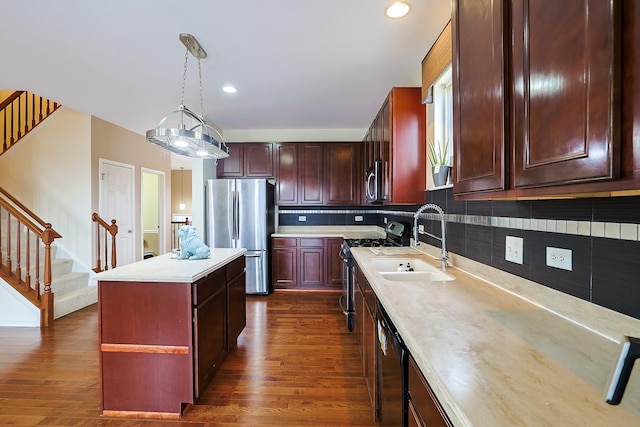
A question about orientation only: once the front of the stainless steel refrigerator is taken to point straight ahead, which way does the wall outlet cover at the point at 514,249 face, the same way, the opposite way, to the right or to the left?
to the right

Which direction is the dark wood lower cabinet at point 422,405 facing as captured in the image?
to the viewer's left

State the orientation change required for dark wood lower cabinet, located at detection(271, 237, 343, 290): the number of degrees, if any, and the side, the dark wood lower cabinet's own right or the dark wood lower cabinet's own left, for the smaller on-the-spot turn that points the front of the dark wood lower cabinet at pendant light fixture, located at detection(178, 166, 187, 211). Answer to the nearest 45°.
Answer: approximately 135° to the dark wood lower cabinet's own right

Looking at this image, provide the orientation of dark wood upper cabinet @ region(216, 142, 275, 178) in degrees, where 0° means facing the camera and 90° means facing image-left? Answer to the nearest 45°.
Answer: approximately 0°

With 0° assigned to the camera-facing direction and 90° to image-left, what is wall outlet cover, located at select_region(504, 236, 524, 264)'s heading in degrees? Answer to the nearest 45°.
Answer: approximately 45°

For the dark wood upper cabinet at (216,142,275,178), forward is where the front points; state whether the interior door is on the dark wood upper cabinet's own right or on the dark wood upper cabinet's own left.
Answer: on the dark wood upper cabinet's own right
